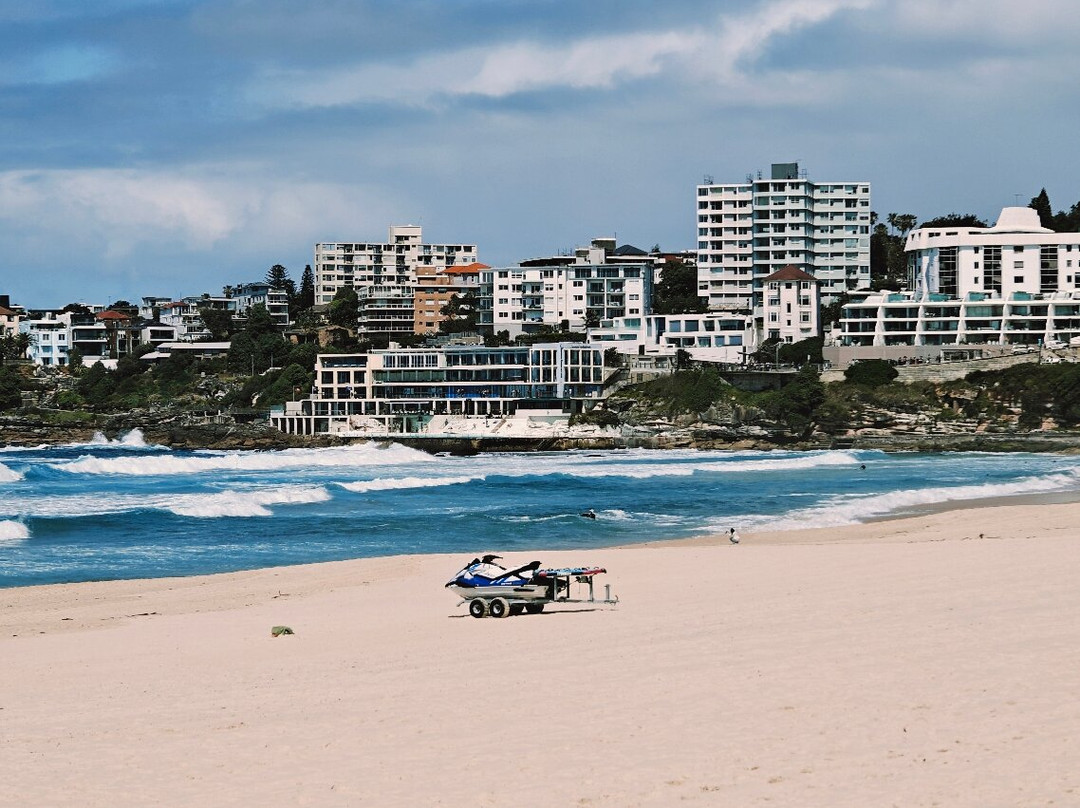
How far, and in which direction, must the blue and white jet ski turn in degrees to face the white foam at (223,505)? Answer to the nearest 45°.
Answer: approximately 90° to its right

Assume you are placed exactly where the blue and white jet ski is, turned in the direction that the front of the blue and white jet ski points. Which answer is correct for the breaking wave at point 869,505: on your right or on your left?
on your right

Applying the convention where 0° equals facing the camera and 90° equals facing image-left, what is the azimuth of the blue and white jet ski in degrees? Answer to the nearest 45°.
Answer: approximately 90°

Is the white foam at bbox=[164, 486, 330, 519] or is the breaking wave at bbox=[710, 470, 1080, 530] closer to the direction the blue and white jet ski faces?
the white foam
